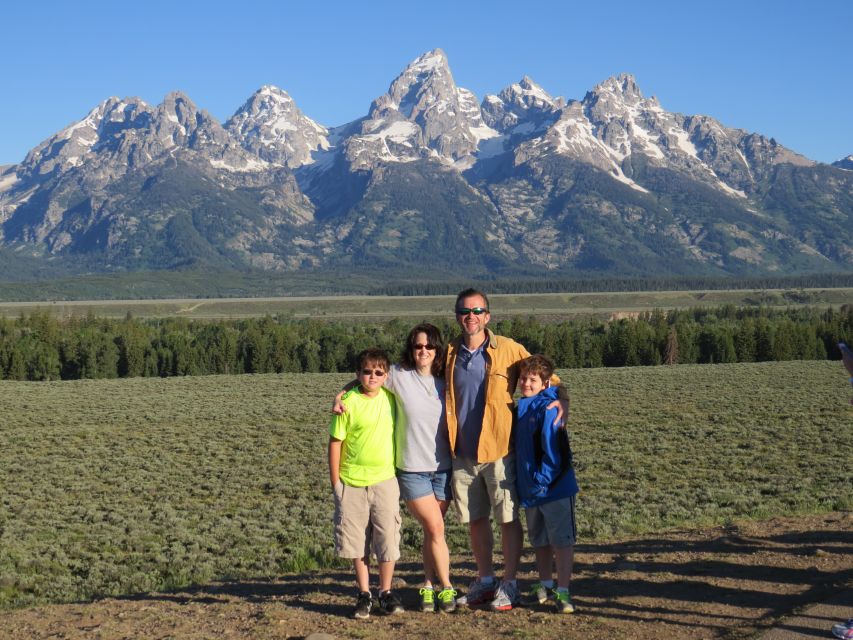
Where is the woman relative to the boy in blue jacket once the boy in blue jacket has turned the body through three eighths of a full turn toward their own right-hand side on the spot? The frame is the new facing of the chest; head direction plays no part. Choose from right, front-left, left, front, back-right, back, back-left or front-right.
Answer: left

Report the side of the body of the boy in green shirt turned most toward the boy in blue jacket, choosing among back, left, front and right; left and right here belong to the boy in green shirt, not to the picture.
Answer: left

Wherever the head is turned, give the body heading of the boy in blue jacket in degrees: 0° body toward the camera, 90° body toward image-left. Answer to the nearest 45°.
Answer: approximately 45°

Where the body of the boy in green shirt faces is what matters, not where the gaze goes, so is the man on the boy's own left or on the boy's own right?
on the boy's own left

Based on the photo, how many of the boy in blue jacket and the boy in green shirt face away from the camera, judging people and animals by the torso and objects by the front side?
0

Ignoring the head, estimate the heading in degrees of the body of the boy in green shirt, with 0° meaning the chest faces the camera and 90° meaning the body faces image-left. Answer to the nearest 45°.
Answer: approximately 0°
